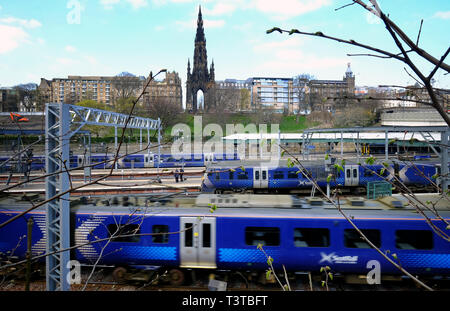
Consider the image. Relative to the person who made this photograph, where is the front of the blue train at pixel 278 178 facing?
facing to the left of the viewer

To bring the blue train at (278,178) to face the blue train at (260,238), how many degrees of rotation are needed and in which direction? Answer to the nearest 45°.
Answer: approximately 90° to its left

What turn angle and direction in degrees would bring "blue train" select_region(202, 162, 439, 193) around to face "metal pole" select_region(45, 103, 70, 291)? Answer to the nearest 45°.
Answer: approximately 90° to its left

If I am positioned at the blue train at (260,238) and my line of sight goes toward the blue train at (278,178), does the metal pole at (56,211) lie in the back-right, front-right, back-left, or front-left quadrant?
back-left

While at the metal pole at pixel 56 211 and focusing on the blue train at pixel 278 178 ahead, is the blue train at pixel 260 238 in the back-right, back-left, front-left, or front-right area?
front-right
